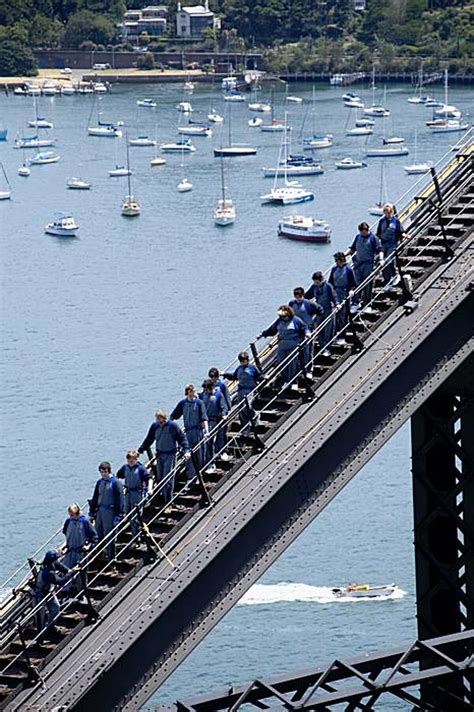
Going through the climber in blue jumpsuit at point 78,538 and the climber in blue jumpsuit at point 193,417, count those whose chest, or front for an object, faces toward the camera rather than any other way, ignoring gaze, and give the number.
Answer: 2

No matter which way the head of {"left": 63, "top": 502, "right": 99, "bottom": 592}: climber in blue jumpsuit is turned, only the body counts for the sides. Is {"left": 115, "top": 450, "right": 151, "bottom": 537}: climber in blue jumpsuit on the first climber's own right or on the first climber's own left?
on the first climber's own left

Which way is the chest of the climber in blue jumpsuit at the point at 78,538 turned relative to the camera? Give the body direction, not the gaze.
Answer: toward the camera

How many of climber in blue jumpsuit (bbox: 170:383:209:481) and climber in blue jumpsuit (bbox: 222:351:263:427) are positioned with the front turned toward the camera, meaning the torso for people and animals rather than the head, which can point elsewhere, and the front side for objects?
2
